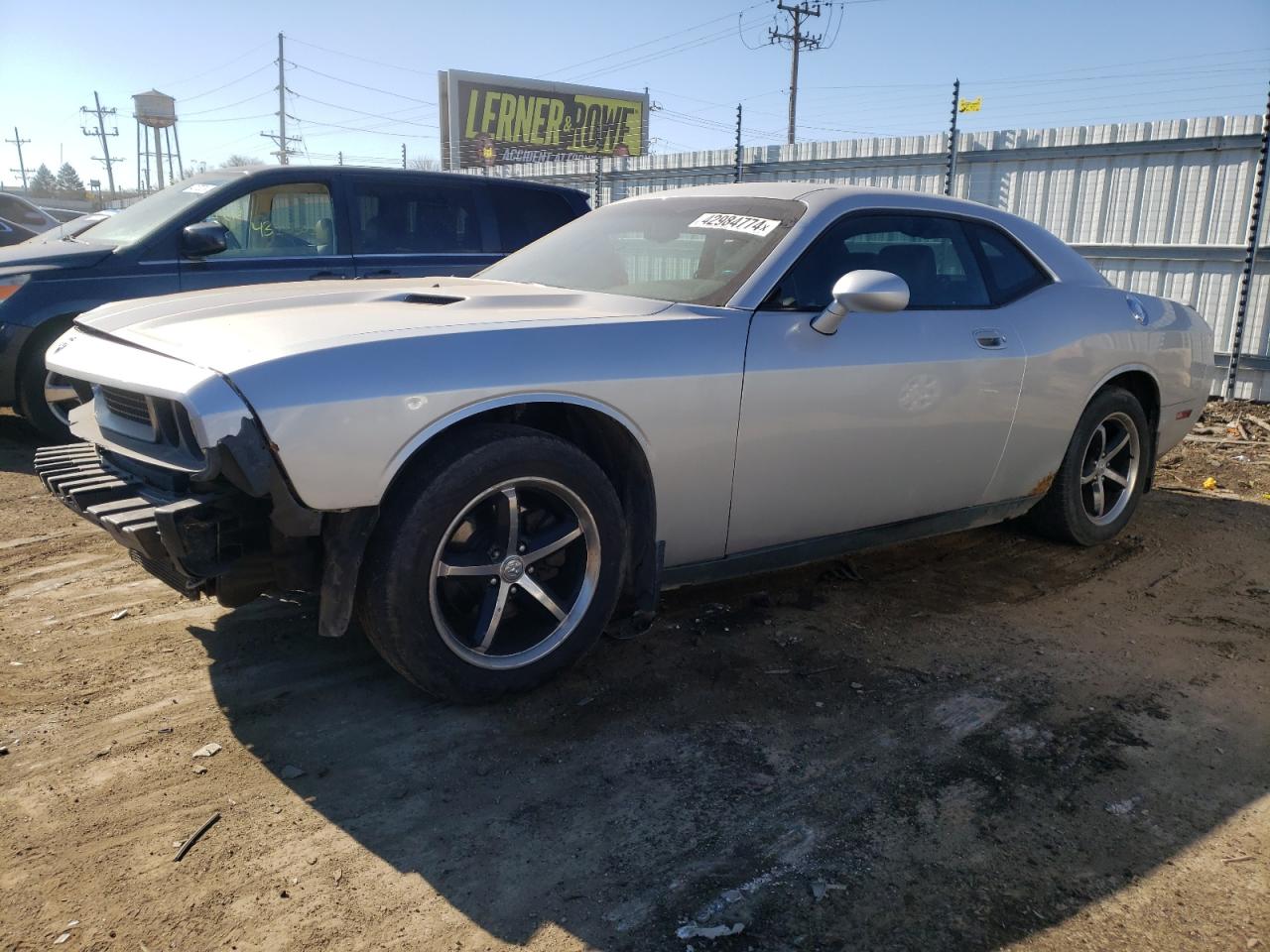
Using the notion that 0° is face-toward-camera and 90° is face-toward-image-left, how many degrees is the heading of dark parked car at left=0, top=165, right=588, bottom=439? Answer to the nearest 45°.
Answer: approximately 45°

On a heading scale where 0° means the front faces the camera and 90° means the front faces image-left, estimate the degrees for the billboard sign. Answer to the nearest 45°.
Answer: approximately 315°

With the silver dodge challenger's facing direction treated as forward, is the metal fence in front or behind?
behind

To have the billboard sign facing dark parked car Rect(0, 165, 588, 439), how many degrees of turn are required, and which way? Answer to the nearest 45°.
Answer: approximately 45° to its right

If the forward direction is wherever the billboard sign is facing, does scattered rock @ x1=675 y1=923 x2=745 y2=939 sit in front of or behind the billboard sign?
in front

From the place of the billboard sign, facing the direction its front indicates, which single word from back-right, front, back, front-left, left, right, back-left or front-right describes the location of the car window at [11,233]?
front-right

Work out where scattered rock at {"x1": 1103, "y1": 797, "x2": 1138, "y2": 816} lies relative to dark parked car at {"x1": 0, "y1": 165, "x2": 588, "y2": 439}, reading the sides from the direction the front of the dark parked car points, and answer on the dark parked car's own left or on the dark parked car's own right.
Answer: on the dark parked car's own left

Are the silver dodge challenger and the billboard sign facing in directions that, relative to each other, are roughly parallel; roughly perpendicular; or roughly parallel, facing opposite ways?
roughly perpendicular

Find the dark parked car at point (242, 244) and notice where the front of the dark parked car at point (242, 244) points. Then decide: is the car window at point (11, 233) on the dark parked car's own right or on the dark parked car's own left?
on the dark parked car's own right

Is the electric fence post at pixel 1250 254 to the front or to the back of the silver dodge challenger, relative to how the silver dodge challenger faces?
to the back

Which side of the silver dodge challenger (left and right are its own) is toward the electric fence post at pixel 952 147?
back
